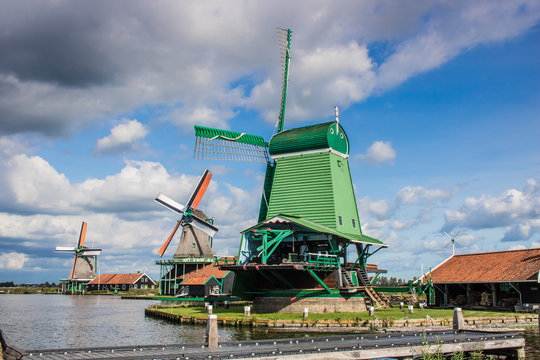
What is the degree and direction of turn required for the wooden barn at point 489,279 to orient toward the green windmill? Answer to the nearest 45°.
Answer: approximately 45° to its right

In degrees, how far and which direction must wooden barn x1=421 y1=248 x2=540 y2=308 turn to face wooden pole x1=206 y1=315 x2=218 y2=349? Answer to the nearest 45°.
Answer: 0° — it already faces it

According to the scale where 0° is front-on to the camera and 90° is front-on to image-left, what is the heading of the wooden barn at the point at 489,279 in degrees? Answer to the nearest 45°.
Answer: approximately 0°

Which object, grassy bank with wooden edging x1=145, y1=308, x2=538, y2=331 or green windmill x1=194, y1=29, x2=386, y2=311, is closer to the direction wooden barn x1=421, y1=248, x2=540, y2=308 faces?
the grassy bank with wooden edging

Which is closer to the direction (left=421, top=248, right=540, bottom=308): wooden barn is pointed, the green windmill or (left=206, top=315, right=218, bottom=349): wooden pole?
the wooden pole
